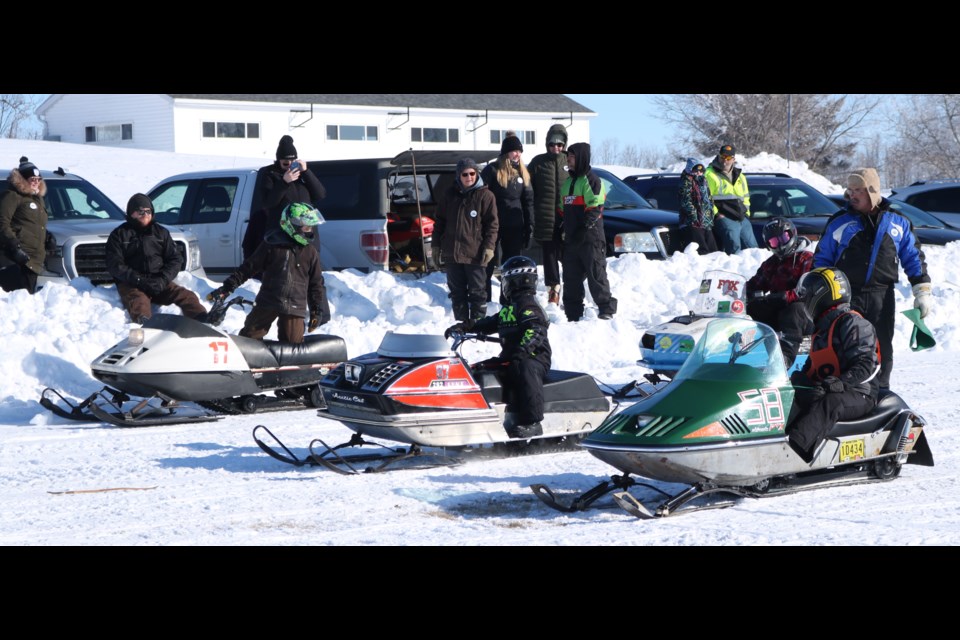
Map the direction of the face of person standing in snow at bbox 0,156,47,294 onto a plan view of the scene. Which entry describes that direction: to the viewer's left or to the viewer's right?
to the viewer's right

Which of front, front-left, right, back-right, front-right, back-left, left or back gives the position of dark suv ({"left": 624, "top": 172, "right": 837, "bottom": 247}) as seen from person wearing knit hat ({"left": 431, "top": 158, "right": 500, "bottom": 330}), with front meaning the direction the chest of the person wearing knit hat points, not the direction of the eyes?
back-left

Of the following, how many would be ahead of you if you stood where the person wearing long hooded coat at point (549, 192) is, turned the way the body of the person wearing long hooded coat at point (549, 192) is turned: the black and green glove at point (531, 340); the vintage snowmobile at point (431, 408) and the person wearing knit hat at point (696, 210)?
2

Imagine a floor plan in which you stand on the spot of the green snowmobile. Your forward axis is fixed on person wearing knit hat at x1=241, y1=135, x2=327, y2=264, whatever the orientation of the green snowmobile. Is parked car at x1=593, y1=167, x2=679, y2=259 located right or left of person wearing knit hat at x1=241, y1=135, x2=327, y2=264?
right

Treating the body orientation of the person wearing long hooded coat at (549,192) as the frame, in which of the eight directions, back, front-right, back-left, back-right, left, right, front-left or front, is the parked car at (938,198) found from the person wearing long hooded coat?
back-left

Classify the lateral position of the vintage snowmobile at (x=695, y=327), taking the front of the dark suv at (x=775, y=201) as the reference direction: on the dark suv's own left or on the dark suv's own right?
on the dark suv's own right

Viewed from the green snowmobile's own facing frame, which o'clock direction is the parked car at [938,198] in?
The parked car is roughly at 5 o'clock from the green snowmobile.

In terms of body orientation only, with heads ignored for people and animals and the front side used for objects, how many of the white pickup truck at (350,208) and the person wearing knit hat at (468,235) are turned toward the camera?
1

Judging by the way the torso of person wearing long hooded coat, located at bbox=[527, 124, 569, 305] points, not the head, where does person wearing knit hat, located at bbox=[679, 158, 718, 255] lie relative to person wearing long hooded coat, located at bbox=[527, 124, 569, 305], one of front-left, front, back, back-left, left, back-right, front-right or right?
back-left

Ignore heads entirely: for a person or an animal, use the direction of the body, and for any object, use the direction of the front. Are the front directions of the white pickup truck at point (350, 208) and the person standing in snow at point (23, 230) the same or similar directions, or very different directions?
very different directions
